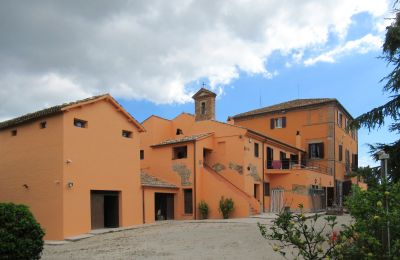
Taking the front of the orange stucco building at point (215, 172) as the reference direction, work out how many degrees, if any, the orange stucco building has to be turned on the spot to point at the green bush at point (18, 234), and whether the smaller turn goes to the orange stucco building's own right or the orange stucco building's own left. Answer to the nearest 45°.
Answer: approximately 45° to the orange stucco building's own right

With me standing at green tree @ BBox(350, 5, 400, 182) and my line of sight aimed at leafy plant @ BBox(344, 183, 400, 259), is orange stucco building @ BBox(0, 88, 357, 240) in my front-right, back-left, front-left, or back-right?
back-right

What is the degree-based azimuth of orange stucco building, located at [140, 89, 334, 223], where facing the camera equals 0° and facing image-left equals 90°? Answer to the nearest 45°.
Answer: approximately 315°
